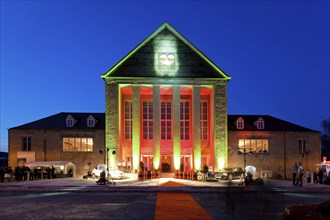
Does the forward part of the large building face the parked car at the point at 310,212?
yes

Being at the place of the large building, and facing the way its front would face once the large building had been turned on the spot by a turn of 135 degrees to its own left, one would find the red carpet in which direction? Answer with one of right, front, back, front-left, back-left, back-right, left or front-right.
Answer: back-right

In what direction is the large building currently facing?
toward the camera

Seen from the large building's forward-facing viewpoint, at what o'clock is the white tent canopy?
The white tent canopy is roughly at 3 o'clock from the large building.

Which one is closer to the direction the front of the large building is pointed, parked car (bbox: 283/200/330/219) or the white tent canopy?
the parked car
